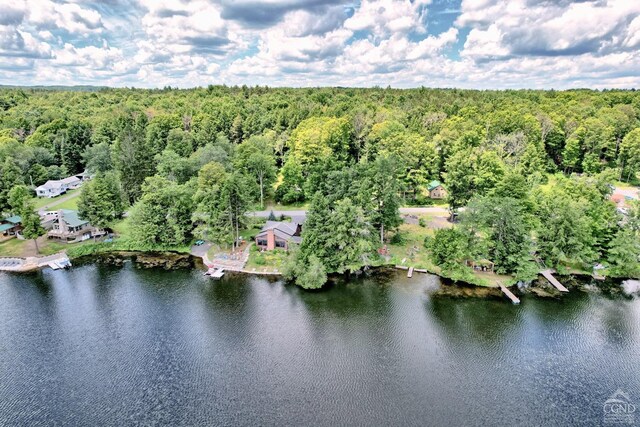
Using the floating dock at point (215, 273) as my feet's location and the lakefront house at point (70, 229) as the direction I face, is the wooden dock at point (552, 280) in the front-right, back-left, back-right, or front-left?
back-right

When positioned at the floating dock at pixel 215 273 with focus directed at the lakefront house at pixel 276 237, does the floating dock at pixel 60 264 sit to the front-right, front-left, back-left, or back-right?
back-left

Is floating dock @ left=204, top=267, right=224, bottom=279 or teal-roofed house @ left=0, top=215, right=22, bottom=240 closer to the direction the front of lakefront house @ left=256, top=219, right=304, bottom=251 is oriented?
the floating dock

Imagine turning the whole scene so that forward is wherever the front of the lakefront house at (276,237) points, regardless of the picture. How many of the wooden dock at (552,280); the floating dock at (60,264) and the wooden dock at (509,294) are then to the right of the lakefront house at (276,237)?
1

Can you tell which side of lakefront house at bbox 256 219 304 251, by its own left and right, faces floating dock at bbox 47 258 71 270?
right

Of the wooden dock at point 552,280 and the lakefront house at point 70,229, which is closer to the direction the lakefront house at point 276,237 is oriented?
the wooden dock

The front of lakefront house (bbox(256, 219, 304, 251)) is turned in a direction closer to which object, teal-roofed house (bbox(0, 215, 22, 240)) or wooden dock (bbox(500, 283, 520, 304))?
the wooden dock

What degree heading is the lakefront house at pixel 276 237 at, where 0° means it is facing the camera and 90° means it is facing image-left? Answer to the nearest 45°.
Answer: approximately 0°

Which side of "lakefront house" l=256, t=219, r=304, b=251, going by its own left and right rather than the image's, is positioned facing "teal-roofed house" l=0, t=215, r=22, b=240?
right

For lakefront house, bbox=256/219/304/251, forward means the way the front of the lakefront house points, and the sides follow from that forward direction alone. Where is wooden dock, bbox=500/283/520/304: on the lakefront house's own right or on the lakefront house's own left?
on the lakefront house's own left

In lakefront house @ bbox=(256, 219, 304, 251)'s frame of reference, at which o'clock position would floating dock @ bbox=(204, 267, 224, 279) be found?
The floating dock is roughly at 2 o'clock from the lakefront house.

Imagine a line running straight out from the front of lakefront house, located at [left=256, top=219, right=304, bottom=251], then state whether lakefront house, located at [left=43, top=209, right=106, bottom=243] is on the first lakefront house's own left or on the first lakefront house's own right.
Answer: on the first lakefront house's own right

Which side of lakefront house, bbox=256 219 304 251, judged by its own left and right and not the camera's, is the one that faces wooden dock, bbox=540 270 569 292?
left
